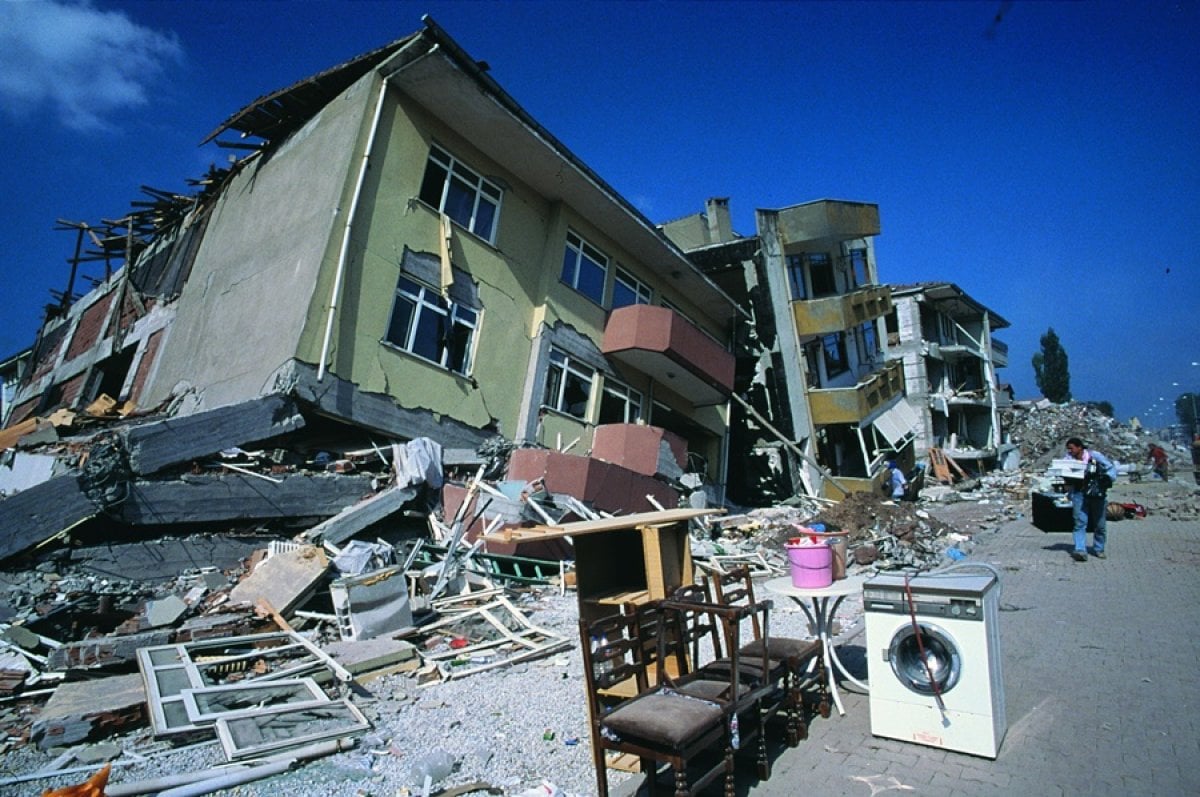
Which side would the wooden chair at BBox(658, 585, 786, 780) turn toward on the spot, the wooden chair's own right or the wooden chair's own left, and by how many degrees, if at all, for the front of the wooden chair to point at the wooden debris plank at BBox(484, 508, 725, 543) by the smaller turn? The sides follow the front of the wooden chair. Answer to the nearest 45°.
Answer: approximately 135° to the wooden chair's own right

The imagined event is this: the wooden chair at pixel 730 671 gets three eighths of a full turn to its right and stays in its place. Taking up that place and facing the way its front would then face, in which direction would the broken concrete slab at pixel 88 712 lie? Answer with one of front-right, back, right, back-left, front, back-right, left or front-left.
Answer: front
